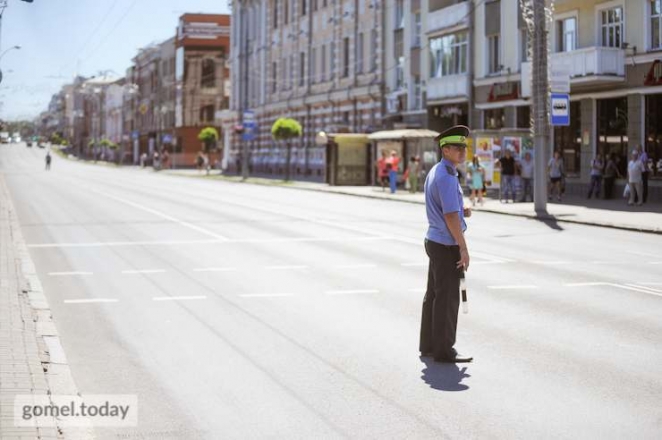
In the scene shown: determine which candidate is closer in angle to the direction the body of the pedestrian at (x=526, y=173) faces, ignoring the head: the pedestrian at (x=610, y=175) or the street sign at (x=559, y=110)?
the street sign

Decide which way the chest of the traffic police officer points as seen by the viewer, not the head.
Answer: to the viewer's right

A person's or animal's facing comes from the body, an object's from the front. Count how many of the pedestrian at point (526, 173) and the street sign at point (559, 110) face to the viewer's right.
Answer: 0

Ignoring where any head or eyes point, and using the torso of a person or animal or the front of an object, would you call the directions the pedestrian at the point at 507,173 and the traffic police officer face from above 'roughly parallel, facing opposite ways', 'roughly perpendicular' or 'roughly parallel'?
roughly perpendicular

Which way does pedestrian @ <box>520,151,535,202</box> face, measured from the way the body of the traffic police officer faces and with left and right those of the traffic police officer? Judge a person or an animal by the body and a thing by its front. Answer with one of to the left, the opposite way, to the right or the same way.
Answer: to the right

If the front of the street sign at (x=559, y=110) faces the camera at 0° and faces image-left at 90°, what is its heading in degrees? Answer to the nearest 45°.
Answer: approximately 0°
